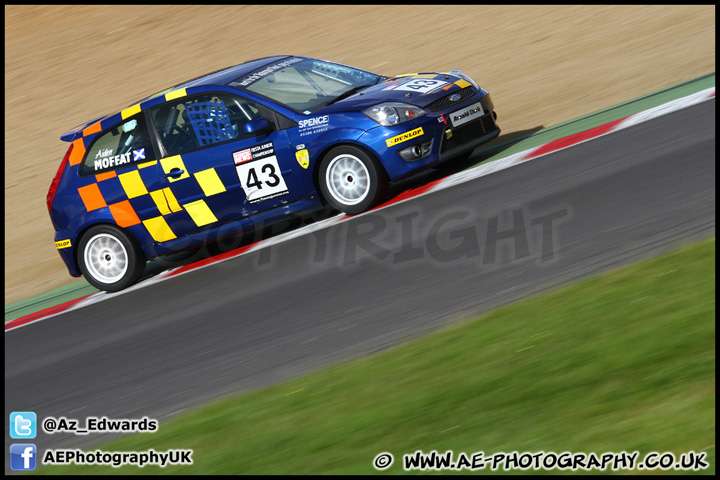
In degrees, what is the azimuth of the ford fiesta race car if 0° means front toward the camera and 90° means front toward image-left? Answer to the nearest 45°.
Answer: approximately 315°
